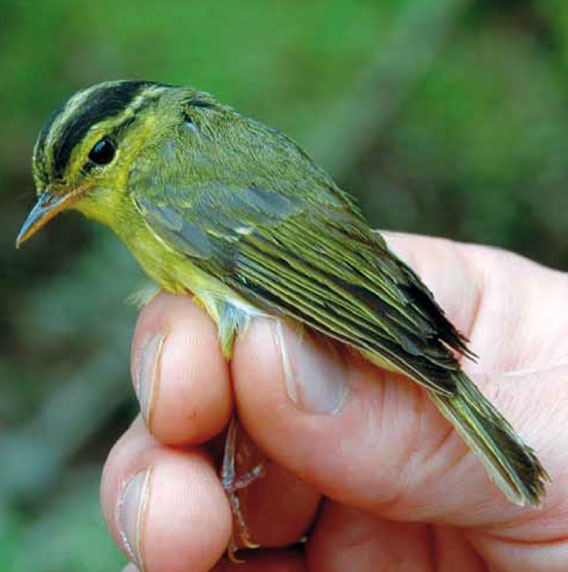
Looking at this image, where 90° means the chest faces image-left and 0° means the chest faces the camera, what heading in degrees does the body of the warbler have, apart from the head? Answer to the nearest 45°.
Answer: approximately 90°
